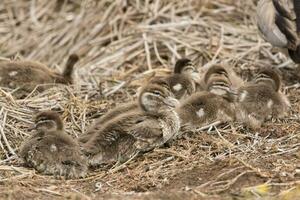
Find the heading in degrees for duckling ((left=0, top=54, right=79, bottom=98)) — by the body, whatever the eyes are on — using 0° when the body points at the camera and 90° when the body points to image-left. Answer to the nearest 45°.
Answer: approximately 90°

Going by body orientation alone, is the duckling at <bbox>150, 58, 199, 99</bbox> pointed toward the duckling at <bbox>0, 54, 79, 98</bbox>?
no
